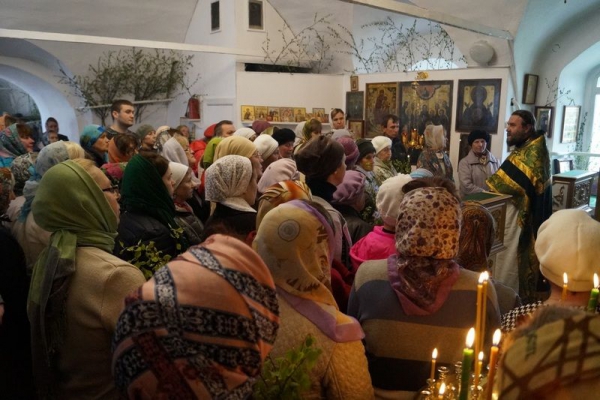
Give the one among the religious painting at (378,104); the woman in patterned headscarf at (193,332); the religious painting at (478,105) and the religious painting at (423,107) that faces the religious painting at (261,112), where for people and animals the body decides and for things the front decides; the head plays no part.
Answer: the woman in patterned headscarf

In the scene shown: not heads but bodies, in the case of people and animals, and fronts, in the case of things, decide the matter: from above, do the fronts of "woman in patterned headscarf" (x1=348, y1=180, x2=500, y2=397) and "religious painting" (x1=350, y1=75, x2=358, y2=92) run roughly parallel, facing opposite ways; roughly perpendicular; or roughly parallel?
roughly parallel, facing opposite ways

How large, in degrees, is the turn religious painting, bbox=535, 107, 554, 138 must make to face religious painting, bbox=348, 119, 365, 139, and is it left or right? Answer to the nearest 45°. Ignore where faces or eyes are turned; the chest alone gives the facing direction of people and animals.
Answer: approximately 45° to its right

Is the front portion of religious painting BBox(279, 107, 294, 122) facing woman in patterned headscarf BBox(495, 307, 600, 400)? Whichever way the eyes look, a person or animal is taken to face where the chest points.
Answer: yes

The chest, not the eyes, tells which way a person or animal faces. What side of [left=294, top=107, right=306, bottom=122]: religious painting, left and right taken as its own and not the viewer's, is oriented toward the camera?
front

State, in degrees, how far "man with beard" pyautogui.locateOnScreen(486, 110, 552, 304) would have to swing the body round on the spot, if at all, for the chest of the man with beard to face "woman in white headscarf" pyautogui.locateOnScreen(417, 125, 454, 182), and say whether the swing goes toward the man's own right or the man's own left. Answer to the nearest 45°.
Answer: approximately 45° to the man's own right

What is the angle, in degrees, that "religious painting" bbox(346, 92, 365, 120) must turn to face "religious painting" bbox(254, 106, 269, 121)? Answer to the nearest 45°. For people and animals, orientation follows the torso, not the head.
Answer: approximately 90° to its right

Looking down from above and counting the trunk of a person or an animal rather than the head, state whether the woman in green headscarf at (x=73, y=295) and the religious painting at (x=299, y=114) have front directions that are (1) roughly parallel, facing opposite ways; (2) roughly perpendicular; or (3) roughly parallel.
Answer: roughly parallel, facing opposite ways

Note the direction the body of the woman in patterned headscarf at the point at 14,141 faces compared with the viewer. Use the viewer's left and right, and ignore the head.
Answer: facing to the right of the viewer

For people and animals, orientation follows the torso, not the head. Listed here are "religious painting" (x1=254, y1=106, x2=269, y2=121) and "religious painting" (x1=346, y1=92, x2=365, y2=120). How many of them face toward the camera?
2

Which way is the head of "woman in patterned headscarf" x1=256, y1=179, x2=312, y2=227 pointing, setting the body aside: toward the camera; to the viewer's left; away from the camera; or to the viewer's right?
away from the camera

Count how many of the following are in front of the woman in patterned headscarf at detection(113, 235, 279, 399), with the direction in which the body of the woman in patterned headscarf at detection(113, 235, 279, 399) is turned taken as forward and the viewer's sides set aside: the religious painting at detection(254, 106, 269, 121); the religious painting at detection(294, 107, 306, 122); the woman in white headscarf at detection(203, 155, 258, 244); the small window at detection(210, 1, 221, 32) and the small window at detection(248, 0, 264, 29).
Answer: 5

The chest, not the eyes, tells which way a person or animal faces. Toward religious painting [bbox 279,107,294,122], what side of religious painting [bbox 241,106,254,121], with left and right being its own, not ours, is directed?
left

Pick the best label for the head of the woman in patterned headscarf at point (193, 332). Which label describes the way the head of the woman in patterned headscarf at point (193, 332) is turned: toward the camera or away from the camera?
away from the camera

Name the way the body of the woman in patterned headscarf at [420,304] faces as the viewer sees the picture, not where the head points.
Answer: away from the camera

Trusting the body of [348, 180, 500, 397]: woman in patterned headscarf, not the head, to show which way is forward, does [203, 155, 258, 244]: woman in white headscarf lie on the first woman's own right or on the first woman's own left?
on the first woman's own left

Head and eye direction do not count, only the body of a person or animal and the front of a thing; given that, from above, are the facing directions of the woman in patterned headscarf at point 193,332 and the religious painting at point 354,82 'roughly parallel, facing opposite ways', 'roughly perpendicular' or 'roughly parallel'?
roughly parallel, facing opposite ways

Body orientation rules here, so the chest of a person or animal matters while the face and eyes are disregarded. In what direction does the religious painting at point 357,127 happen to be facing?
toward the camera
